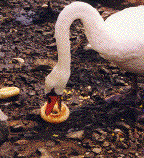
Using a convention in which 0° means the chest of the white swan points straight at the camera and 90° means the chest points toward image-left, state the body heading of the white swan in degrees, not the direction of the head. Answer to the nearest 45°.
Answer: approximately 90°
